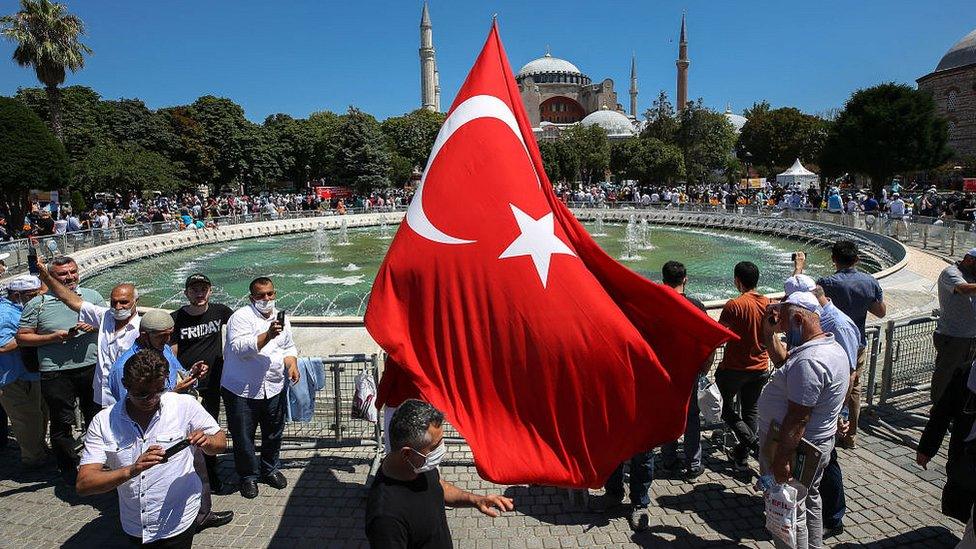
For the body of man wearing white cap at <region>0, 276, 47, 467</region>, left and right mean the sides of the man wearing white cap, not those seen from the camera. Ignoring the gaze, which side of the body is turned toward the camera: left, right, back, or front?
right

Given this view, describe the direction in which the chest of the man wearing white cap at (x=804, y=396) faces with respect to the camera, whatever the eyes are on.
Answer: to the viewer's left

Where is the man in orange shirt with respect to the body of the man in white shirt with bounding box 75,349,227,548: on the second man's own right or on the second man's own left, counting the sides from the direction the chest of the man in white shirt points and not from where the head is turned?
on the second man's own left

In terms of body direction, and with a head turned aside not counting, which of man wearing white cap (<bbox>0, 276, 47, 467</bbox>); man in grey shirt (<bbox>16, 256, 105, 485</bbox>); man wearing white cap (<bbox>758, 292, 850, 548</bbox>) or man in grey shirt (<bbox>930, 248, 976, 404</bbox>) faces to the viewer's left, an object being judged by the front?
man wearing white cap (<bbox>758, 292, 850, 548</bbox>)

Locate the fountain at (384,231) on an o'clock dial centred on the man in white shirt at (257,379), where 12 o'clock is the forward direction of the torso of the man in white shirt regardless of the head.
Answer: The fountain is roughly at 8 o'clock from the man in white shirt.

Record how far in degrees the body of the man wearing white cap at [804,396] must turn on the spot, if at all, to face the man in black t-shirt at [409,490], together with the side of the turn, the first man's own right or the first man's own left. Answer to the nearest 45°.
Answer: approximately 45° to the first man's own left

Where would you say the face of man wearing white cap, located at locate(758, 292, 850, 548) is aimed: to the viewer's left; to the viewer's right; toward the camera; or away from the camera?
to the viewer's left

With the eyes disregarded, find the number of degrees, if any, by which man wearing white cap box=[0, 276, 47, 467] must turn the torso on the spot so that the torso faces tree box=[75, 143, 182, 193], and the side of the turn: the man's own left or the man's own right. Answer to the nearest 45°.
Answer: approximately 90° to the man's own left

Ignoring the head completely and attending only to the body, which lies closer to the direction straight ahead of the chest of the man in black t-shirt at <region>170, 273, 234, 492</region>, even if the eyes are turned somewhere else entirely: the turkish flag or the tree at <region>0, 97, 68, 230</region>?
the turkish flag
